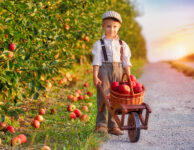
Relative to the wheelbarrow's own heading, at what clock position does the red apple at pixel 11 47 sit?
The red apple is roughly at 4 o'clock from the wheelbarrow.

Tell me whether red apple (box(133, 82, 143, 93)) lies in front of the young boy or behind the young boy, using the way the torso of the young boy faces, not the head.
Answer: in front

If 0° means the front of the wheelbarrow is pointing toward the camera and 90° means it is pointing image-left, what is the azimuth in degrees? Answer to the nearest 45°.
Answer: approximately 315°

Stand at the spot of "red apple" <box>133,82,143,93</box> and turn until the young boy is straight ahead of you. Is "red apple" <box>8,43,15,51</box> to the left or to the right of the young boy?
left
